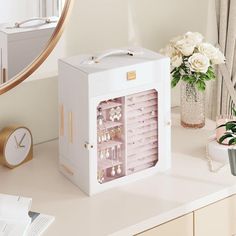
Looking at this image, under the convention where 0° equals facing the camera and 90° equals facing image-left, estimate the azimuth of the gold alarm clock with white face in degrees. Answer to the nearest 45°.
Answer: approximately 315°

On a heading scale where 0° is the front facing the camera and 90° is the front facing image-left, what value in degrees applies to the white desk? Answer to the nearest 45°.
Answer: approximately 315°

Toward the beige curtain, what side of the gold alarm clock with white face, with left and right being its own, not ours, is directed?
left

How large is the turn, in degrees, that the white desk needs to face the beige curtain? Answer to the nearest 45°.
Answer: approximately 90° to its left
